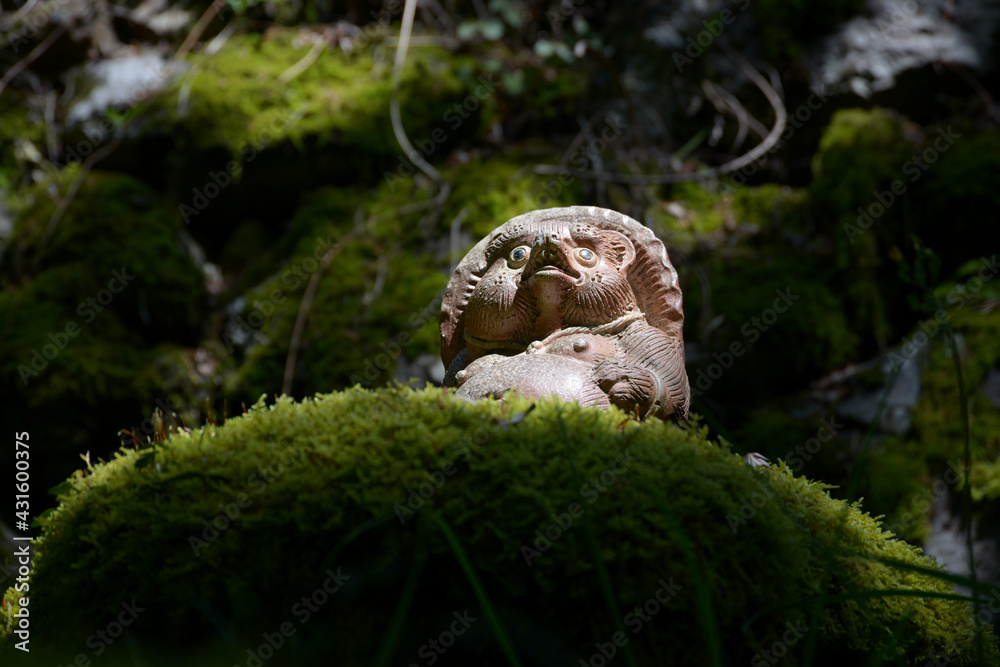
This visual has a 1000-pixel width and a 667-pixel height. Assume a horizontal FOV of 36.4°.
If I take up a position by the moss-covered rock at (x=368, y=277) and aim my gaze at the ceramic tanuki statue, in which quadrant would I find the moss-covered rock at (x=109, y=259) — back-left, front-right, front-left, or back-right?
back-right

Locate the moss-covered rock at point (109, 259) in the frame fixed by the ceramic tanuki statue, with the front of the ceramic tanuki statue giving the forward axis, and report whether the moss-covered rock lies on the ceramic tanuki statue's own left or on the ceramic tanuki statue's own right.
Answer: on the ceramic tanuki statue's own right

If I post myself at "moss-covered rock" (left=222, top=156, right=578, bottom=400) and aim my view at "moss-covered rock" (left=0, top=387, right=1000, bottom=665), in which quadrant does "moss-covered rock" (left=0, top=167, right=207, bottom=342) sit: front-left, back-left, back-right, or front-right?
back-right

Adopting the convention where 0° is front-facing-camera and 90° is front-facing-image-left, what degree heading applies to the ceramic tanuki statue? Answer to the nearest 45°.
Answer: approximately 45°

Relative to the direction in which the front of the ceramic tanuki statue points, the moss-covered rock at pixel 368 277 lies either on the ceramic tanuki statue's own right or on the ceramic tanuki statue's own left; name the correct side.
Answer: on the ceramic tanuki statue's own right
